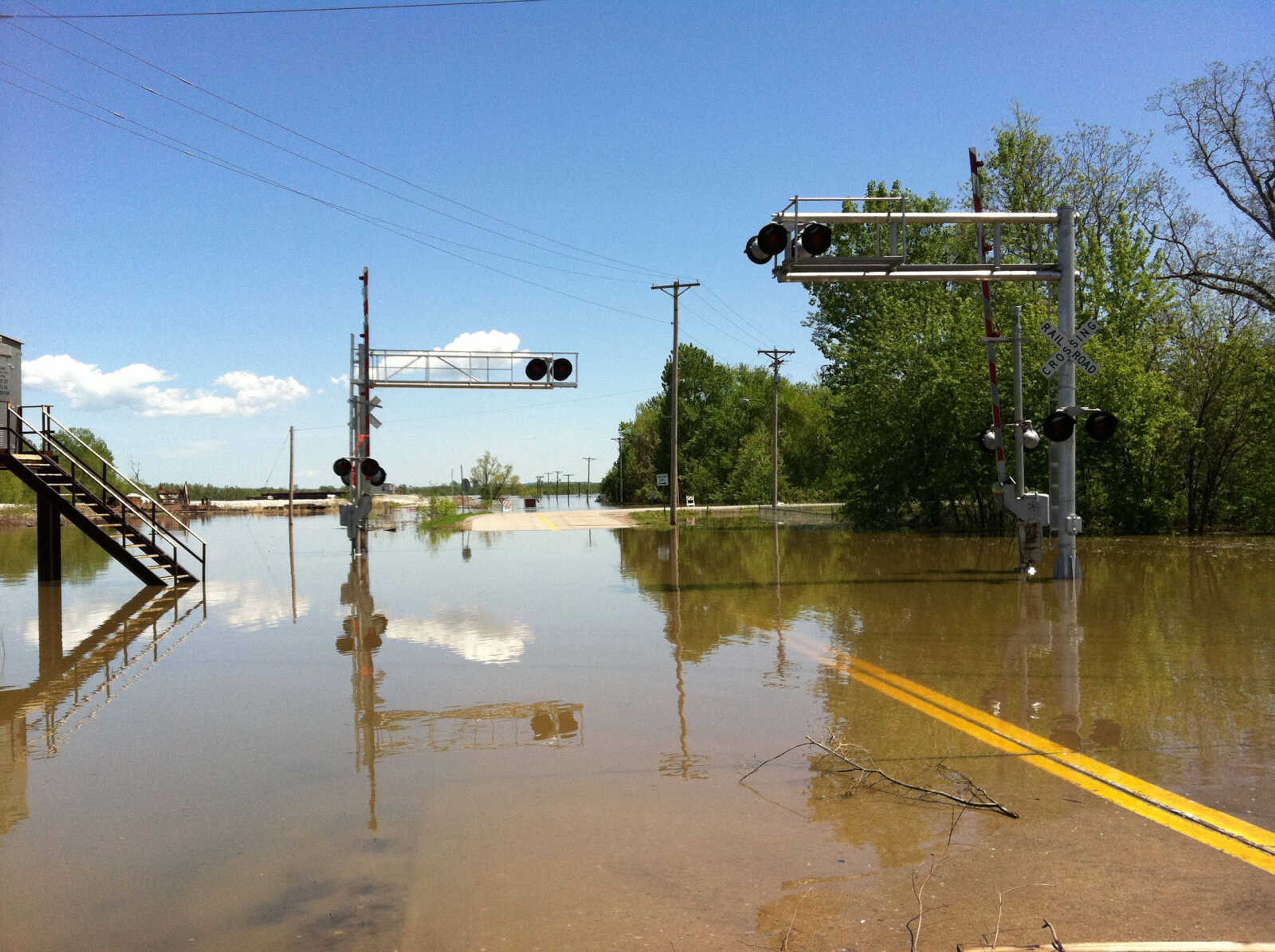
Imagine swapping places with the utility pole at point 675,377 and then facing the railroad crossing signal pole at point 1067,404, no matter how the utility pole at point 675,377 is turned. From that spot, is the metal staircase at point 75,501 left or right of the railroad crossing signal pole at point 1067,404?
right

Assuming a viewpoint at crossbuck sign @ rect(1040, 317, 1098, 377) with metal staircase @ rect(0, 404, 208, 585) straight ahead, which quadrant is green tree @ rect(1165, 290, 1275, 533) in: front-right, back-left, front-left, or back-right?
back-right

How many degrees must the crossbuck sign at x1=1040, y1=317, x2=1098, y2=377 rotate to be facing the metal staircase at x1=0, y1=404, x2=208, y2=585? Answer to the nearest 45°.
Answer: approximately 90° to its right

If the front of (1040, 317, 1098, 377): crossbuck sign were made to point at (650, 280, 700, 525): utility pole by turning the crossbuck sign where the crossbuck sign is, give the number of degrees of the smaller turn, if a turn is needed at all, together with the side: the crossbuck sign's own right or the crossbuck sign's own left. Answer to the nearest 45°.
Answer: approximately 135° to the crossbuck sign's own right

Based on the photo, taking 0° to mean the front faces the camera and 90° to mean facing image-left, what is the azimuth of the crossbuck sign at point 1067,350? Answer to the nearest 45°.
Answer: approximately 0°

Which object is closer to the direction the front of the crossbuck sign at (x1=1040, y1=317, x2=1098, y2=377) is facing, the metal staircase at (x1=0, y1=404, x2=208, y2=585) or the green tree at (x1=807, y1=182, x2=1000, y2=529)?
the metal staircase

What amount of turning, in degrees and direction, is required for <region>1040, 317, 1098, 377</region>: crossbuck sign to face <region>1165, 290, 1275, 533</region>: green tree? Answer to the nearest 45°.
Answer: approximately 180°

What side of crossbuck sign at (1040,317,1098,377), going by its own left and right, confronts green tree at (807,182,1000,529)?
back
